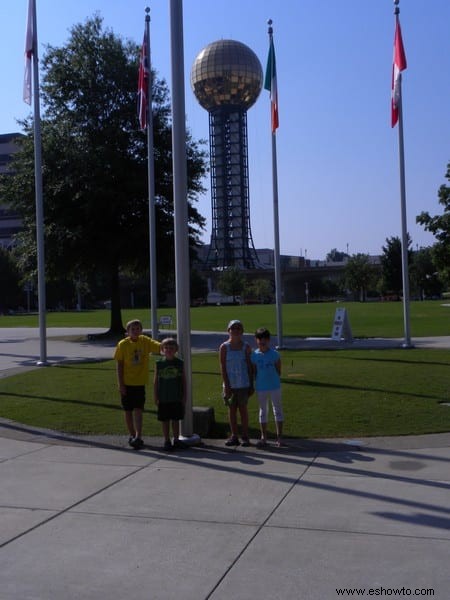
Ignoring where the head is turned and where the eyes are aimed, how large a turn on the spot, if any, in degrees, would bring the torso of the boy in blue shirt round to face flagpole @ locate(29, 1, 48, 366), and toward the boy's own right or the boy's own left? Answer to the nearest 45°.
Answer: approximately 135° to the boy's own right

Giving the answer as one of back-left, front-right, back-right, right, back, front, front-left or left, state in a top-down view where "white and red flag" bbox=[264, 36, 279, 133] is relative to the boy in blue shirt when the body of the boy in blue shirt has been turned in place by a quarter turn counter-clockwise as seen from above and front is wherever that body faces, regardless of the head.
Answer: left

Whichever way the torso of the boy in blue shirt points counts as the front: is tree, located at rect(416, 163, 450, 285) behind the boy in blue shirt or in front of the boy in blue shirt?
behind

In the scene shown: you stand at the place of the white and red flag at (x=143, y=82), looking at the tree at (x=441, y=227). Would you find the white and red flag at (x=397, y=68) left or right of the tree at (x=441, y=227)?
right

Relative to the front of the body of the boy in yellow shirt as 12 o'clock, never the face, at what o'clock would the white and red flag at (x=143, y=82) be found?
The white and red flag is roughly at 6 o'clock from the boy in yellow shirt.

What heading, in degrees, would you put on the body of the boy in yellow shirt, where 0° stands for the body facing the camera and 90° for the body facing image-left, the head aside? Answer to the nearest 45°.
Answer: approximately 0°

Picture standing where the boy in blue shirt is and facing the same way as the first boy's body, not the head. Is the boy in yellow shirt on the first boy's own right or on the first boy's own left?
on the first boy's own right

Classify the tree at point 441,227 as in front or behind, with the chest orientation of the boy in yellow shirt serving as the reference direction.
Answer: behind
